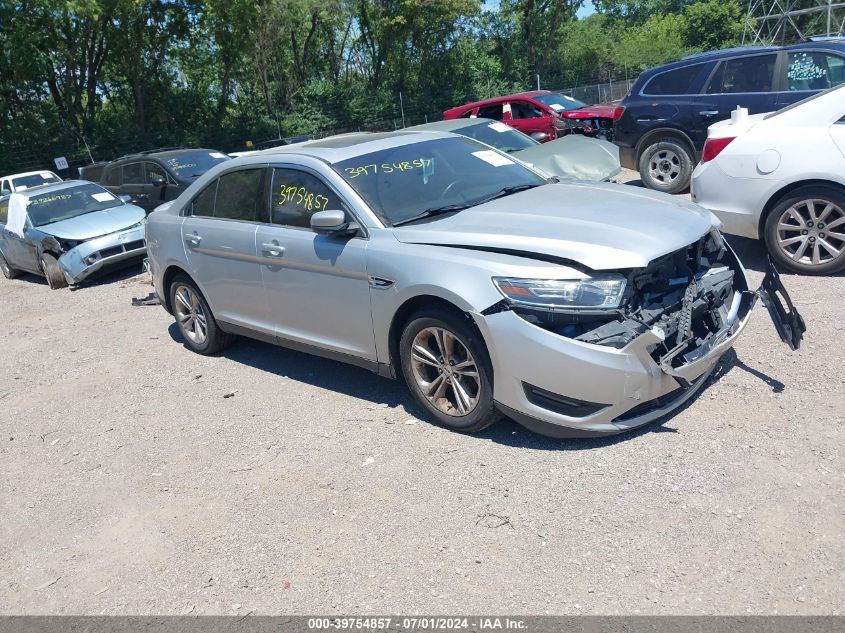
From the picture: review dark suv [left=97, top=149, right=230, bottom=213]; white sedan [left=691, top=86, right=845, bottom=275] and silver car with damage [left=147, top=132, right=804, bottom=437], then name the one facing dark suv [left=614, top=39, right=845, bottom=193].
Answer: dark suv [left=97, top=149, right=230, bottom=213]

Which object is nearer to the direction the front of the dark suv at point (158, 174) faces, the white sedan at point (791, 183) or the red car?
the white sedan

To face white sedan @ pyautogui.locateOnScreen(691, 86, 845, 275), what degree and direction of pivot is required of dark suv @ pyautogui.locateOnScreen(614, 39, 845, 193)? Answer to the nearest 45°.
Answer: approximately 90° to its right

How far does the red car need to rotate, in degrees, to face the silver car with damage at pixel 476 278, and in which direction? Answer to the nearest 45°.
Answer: approximately 45° to its right

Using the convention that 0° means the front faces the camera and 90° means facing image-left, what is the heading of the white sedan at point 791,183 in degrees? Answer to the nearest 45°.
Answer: approximately 270°

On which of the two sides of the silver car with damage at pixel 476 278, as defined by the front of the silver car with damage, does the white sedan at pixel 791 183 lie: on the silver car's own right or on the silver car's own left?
on the silver car's own left

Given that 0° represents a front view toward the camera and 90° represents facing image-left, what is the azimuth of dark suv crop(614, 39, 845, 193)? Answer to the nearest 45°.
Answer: approximately 270°

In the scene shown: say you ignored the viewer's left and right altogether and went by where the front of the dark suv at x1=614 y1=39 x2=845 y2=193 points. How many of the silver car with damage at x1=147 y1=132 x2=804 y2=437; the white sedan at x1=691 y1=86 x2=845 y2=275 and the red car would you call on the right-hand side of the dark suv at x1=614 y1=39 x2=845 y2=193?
2

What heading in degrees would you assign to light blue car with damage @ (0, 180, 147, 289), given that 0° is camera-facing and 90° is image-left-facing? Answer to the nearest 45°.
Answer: approximately 315°

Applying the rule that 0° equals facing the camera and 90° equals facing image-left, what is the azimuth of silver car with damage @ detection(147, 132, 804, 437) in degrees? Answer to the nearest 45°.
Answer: approximately 315°

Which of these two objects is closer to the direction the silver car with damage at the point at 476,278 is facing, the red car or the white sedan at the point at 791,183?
the white sedan

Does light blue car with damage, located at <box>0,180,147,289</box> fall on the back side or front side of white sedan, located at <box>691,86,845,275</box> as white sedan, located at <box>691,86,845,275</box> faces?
on the back side

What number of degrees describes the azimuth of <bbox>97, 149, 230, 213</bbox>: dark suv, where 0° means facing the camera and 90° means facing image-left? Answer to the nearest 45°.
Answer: approximately 315°

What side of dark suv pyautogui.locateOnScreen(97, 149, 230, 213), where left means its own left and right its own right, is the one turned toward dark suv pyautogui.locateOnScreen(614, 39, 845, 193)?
front
